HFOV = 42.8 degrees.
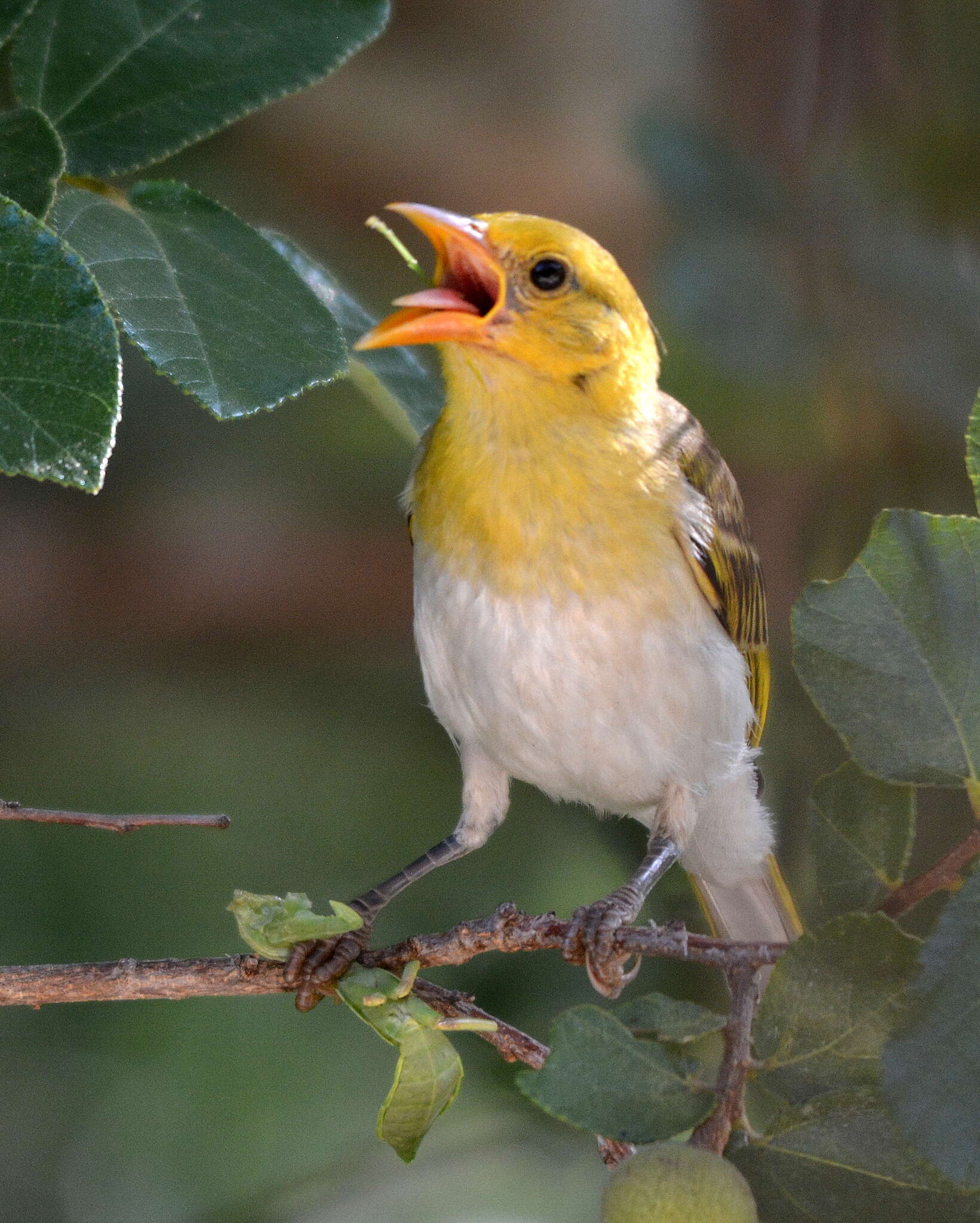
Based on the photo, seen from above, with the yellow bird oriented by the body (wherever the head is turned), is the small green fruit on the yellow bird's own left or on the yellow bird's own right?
on the yellow bird's own left

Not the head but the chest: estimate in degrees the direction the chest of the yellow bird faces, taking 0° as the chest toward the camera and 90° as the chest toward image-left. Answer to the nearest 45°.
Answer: approximately 45°

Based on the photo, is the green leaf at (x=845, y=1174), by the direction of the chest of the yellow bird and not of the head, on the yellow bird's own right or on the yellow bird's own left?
on the yellow bird's own left

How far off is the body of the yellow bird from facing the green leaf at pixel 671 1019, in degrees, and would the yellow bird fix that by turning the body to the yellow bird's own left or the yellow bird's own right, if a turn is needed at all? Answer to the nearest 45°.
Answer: approximately 45° to the yellow bird's own left

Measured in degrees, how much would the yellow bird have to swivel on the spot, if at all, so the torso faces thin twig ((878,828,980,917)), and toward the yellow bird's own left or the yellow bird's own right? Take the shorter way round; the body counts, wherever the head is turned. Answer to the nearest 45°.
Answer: approximately 90° to the yellow bird's own left
